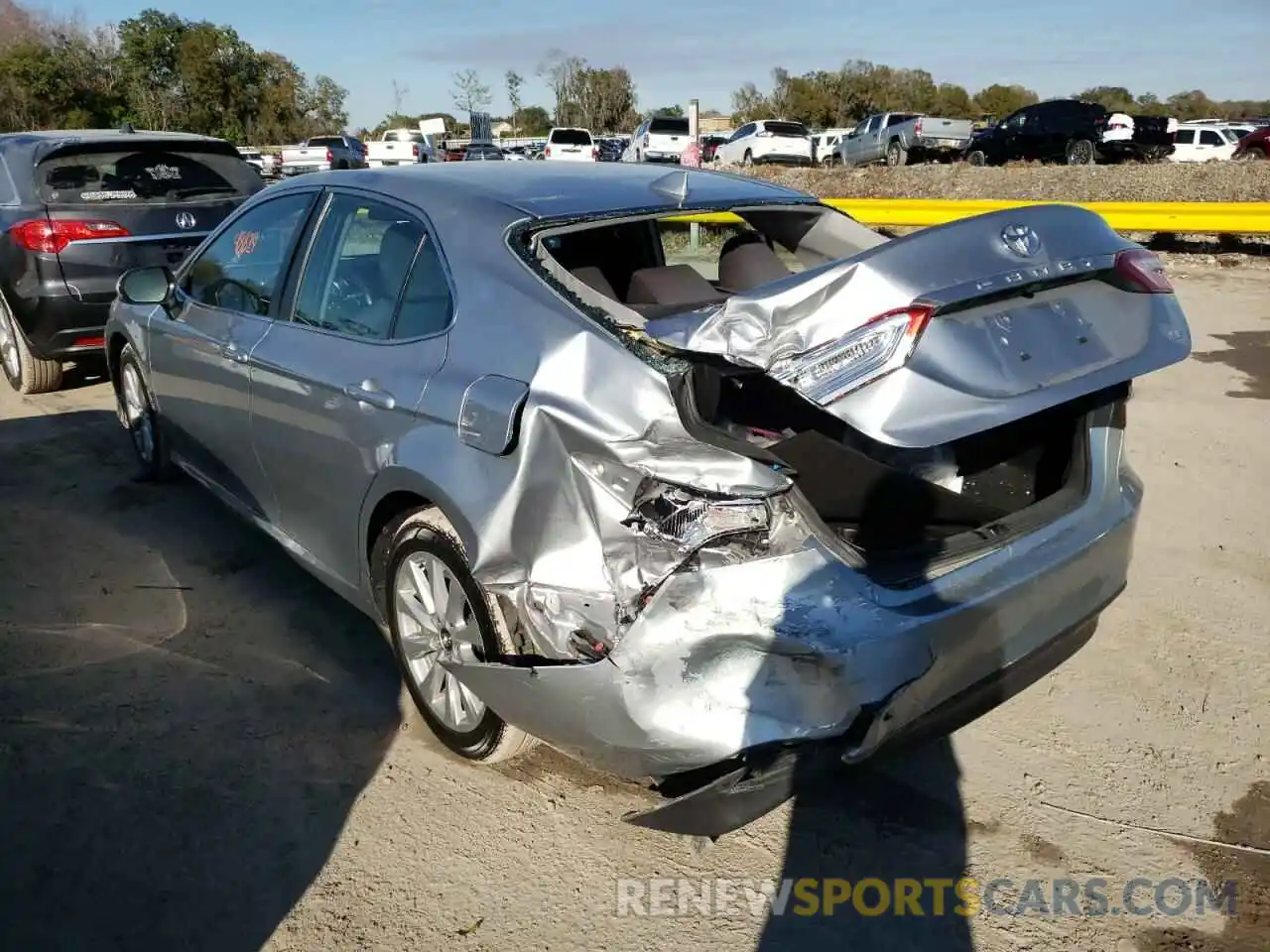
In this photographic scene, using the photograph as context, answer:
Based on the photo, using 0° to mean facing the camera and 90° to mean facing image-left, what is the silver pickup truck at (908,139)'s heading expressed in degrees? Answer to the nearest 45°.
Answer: approximately 135°

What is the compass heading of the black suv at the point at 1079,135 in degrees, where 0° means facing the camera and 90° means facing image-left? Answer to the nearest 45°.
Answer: approximately 90°

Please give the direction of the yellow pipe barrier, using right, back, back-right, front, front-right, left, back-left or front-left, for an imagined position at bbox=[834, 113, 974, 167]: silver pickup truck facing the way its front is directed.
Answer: back-left

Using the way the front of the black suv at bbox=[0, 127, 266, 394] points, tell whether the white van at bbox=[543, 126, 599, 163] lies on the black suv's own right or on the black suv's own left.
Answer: on the black suv's own right

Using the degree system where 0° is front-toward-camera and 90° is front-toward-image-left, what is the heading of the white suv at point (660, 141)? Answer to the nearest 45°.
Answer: approximately 135°

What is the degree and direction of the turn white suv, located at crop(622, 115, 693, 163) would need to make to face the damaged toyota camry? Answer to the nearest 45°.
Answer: approximately 135° to its left

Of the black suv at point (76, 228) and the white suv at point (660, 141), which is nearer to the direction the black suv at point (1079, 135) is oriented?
the white suv

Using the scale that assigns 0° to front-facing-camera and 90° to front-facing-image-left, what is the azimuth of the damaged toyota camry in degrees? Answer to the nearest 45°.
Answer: approximately 135°

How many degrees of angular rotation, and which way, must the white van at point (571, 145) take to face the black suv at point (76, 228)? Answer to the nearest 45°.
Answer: approximately 180°

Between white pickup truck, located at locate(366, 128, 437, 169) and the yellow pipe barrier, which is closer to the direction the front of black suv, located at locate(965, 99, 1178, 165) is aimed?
the white pickup truck

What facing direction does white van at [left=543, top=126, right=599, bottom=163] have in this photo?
away from the camera

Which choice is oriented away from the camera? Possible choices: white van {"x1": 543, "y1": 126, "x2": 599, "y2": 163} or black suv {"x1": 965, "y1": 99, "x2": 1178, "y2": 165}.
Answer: the white van
